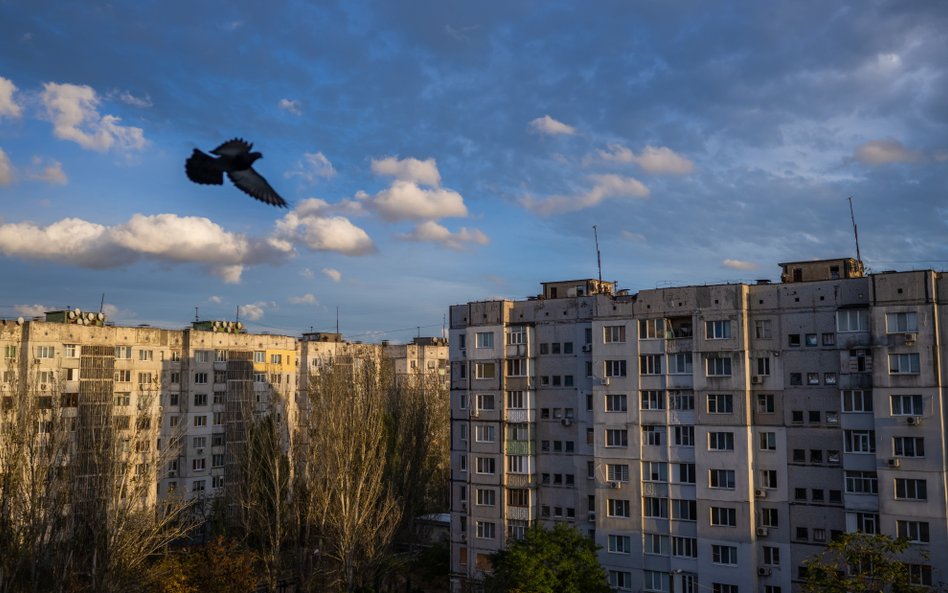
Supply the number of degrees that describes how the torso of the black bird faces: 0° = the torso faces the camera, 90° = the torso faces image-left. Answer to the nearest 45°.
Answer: approximately 270°

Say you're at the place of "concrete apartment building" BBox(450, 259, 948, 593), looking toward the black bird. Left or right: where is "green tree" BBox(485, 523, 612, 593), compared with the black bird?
right

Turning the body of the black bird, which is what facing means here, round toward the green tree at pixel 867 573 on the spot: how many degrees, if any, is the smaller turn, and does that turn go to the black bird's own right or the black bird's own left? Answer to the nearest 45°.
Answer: approximately 45° to the black bird's own left

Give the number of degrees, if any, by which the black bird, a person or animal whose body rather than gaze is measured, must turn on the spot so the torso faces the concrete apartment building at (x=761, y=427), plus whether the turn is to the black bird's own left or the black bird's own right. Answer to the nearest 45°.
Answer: approximately 45° to the black bird's own left

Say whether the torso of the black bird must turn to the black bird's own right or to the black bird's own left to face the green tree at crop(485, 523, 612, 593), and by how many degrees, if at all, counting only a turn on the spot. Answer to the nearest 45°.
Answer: approximately 45° to the black bird's own left
